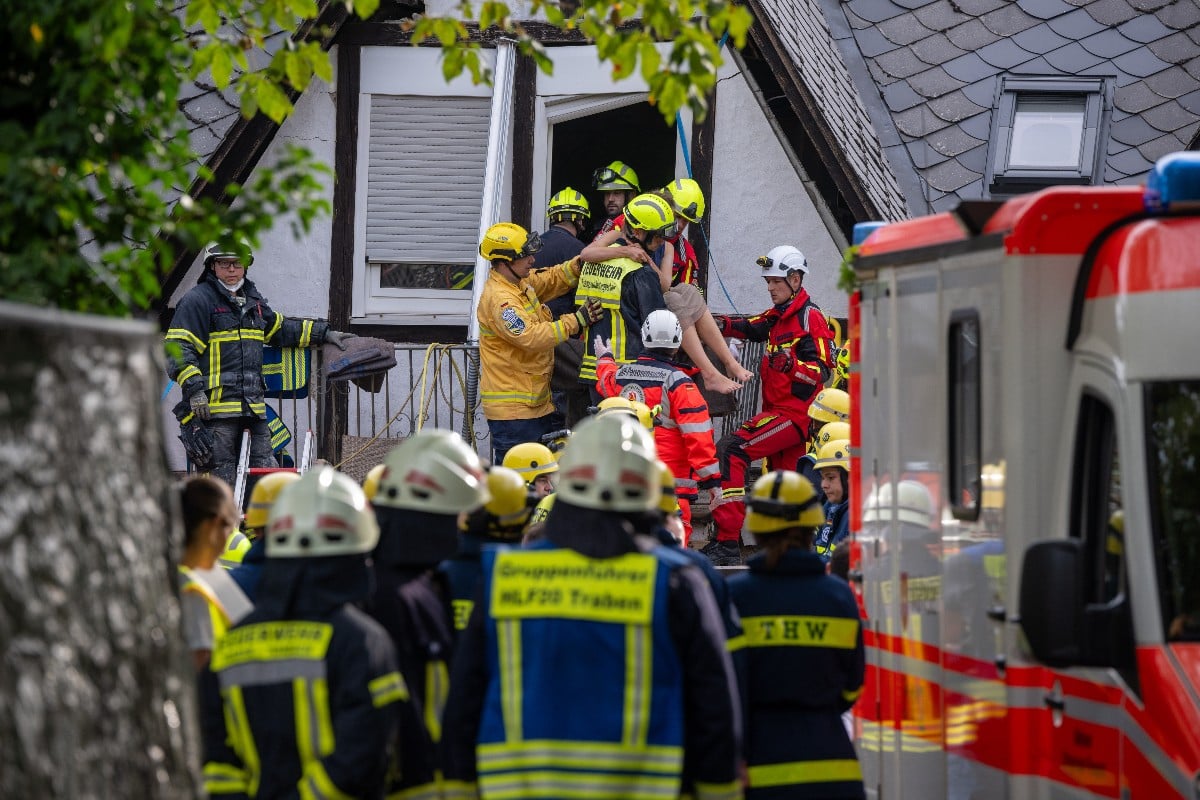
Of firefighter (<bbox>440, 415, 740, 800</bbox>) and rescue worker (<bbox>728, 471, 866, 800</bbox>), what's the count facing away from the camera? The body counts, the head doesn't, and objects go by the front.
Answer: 2

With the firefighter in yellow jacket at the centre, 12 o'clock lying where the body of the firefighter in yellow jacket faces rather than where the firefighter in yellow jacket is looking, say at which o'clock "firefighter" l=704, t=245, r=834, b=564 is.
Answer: The firefighter is roughly at 12 o'clock from the firefighter in yellow jacket.

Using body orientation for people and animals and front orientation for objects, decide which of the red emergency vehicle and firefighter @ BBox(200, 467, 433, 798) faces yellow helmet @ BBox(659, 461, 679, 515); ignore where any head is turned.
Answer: the firefighter

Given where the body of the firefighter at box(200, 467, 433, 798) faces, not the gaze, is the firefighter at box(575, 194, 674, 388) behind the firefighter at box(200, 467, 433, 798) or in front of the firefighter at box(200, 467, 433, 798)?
in front

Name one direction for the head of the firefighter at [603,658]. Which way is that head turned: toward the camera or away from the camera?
away from the camera

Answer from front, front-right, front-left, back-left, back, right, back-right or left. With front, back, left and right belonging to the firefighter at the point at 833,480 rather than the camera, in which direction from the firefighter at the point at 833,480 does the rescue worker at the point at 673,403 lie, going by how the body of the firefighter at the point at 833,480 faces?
right

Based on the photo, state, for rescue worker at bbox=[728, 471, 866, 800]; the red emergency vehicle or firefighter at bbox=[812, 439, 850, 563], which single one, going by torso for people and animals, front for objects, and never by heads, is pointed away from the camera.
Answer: rescue worker at bbox=[728, 471, 866, 800]

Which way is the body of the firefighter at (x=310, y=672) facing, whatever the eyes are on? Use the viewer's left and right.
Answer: facing away from the viewer and to the right of the viewer

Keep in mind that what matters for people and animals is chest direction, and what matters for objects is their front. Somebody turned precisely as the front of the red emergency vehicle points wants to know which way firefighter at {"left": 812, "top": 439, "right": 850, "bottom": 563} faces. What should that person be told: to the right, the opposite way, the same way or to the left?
to the right

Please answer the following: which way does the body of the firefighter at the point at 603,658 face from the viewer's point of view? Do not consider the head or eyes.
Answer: away from the camera

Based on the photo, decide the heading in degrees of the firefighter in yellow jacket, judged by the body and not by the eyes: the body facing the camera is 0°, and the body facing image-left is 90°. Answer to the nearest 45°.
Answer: approximately 270°

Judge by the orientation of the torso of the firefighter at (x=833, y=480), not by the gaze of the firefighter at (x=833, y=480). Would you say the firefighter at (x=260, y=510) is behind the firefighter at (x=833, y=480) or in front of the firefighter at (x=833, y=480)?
in front

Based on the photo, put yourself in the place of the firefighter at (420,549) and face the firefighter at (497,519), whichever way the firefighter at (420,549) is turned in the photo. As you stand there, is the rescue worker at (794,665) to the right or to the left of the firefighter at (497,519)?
right

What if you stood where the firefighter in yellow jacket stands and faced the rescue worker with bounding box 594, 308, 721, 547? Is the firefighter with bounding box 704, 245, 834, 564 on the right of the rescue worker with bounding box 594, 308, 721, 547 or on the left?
left

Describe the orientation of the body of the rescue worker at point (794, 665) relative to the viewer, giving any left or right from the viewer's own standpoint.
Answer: facing away from the viewer
